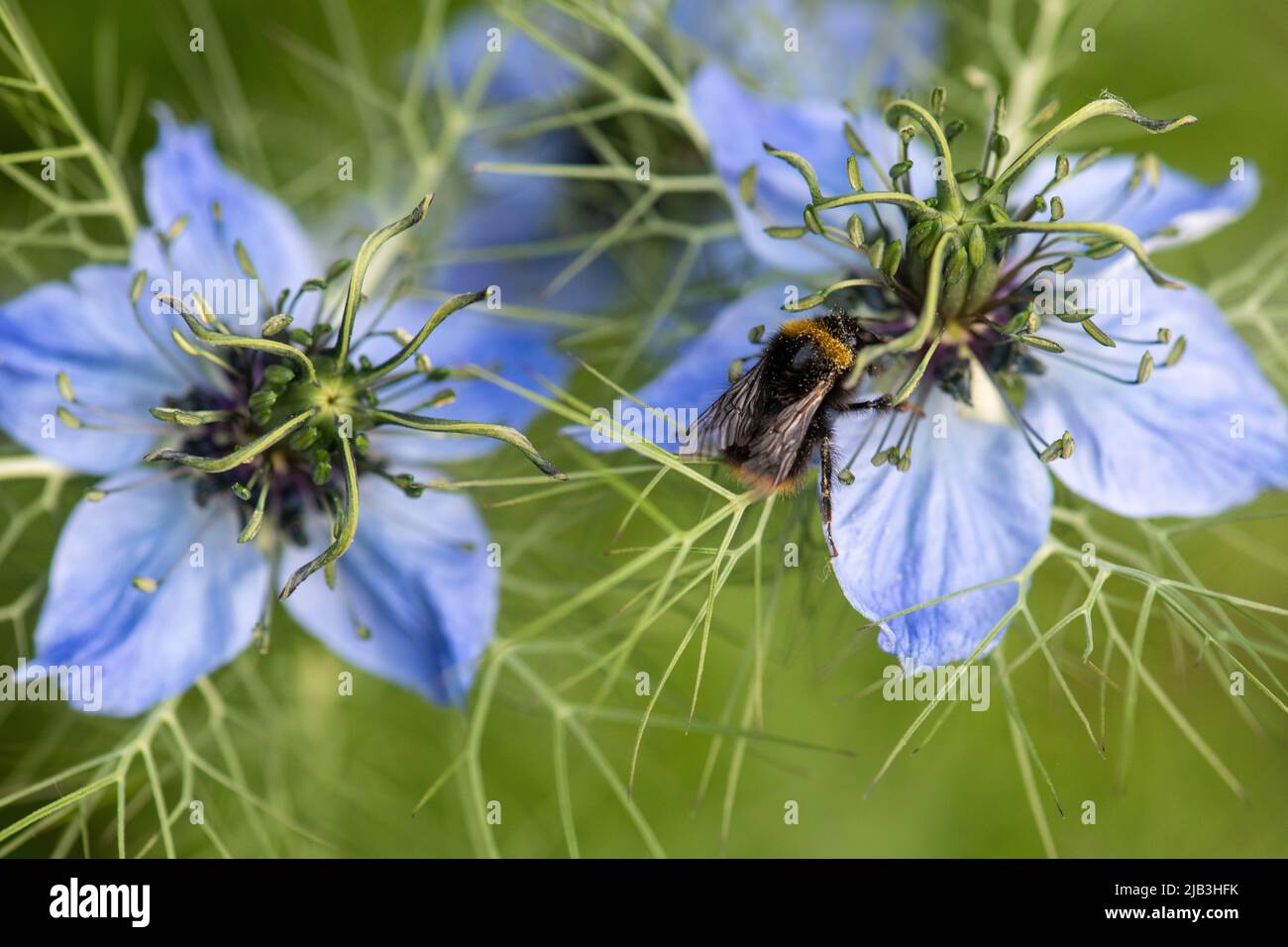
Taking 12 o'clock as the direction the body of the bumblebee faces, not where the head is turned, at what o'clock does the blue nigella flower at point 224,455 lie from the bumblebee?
The blue nigella flower is roughly at 8 o'clock from the bumblebee.

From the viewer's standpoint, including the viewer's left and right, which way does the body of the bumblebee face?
facing away from the viewer and to the right of the viewer
